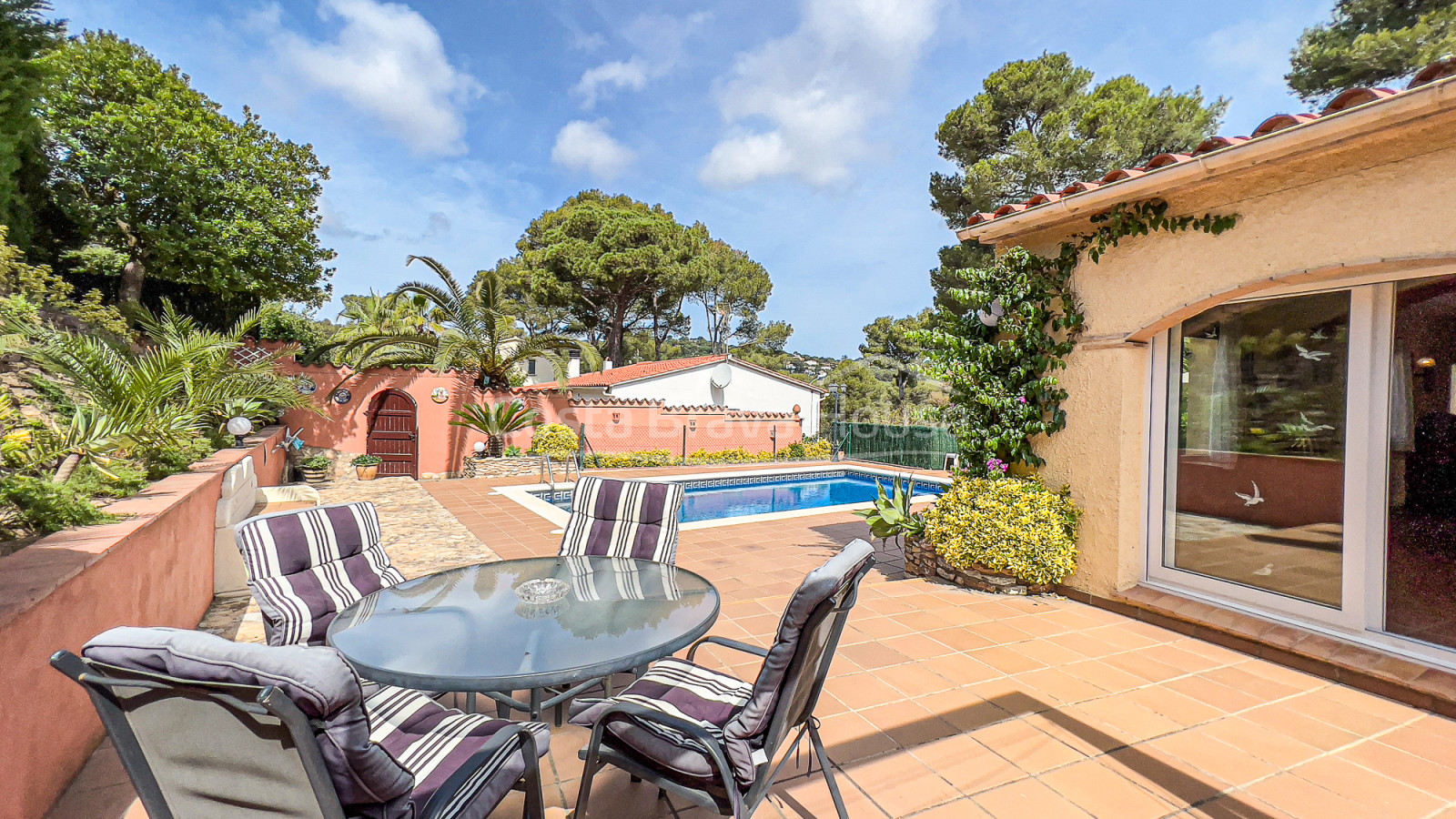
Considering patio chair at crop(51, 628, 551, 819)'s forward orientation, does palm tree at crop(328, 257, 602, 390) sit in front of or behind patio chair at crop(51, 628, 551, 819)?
in front

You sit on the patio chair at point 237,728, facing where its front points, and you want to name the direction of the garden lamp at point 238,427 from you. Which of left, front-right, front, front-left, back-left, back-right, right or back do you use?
front-left

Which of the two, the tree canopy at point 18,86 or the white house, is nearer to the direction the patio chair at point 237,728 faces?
the white house

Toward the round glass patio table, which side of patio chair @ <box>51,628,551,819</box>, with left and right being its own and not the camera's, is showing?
front

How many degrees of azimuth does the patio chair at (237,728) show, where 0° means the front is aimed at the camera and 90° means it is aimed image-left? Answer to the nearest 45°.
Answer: approximately 225°

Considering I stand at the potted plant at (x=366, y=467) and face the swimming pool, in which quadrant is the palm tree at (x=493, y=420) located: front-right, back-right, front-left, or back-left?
front-left

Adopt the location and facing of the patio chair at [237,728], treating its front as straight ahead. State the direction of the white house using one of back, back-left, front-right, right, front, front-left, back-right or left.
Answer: front

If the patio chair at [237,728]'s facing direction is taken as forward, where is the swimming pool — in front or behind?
in front

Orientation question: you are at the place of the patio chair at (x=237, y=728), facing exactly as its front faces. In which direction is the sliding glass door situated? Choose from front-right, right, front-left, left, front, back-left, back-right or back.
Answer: front-right

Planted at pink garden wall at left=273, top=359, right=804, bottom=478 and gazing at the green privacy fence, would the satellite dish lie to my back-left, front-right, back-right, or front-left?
front-left

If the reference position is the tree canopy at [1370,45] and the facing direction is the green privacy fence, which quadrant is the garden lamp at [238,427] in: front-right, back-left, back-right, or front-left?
front-left

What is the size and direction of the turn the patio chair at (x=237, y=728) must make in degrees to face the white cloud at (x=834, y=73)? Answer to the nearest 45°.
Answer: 0° — it already faces it

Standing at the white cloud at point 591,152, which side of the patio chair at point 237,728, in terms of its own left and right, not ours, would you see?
front

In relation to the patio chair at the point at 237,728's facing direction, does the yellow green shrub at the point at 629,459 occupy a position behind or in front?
in front

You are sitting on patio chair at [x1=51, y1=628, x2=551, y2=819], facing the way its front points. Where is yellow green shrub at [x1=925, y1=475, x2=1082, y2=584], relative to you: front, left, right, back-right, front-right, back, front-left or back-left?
front-right
